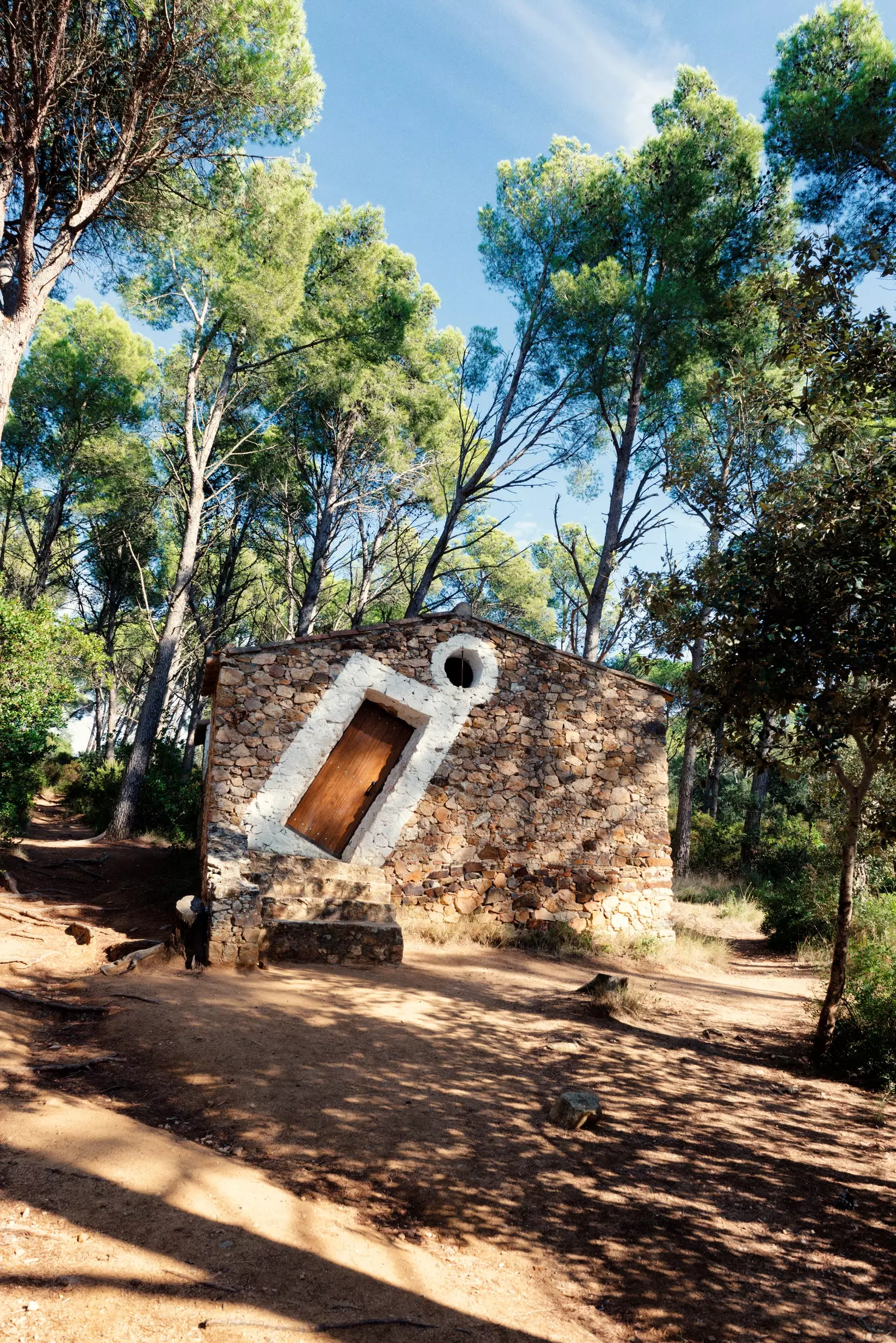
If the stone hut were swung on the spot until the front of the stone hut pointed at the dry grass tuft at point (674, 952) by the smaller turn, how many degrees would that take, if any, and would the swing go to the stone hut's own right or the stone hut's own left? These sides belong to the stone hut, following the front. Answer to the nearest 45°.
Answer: approximately 90° to the stone hut's own left

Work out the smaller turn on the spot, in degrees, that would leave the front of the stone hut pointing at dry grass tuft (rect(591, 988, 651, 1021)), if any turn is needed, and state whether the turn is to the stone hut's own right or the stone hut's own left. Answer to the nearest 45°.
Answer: approximately 45° to the stone hut's own left

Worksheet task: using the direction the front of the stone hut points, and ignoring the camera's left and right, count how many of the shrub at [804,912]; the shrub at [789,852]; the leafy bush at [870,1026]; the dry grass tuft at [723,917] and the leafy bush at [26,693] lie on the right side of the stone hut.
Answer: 1

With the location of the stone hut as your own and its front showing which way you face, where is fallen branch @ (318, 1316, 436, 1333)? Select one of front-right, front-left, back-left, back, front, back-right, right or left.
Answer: front

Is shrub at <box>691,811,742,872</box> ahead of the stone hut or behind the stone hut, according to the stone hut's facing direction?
behind

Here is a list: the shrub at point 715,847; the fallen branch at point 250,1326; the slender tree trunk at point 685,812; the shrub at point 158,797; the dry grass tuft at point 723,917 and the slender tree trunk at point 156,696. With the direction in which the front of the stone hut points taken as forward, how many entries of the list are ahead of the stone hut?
1

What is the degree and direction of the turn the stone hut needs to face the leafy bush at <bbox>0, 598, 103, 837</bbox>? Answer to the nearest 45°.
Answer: approximately 90° to its right

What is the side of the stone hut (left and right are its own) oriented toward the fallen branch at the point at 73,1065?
front

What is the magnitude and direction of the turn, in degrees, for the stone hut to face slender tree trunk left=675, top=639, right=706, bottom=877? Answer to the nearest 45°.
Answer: approximately 135° to its left

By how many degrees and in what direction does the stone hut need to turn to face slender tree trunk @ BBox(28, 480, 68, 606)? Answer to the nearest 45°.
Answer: approximately 135° to its right

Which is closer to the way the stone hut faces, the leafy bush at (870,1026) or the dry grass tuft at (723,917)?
the leafy bush

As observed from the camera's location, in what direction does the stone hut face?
facing the viewer

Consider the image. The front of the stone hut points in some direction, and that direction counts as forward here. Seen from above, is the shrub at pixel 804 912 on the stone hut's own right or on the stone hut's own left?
on the stone hut's own left

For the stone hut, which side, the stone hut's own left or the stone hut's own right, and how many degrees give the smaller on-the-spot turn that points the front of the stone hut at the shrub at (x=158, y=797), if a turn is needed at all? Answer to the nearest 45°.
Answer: approximately 135° to the stone hut's own right
